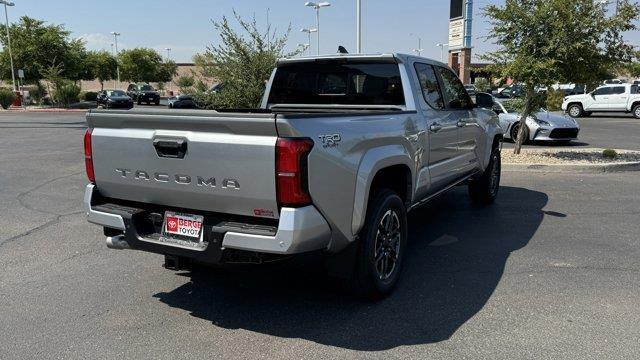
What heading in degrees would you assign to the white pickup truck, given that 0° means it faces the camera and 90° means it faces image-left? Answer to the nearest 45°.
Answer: approximately 90°

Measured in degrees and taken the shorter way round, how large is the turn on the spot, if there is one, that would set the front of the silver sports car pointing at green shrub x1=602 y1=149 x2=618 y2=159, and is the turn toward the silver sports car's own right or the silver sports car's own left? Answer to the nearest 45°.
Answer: approximately 45° to the silver sports car's own right

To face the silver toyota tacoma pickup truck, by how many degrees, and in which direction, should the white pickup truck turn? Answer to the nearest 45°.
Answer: approximately 90° to its left

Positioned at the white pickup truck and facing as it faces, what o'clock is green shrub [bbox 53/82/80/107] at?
The green shrub is roughly at 12 o'clock from the white pickup truck.

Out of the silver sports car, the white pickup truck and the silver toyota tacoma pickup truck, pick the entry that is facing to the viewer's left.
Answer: the white pickup truck

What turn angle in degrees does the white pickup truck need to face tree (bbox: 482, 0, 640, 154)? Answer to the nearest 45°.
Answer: approximately 90° to its left

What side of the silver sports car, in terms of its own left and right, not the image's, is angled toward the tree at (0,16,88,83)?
back

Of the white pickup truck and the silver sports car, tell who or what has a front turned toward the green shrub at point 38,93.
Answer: the white pickup truck

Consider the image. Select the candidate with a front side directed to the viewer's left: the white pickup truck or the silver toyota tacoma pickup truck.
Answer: the white pickup truck

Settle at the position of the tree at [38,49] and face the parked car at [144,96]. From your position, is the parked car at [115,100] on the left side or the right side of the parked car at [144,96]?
right

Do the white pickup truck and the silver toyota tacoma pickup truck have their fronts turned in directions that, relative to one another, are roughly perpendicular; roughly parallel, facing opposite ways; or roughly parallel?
roughly perpendicular

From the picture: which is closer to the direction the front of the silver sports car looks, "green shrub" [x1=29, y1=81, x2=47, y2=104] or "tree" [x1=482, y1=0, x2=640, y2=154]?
the tree

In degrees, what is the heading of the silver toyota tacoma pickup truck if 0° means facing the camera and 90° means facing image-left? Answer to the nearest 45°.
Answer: approximately 225°

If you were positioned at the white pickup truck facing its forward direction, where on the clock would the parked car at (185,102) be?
The parked car is roughly at 11 o'clock from the white pickup truck.

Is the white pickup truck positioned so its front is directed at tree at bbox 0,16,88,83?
yes

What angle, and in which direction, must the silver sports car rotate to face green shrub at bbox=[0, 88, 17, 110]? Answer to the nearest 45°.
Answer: approximately 135° to its right
